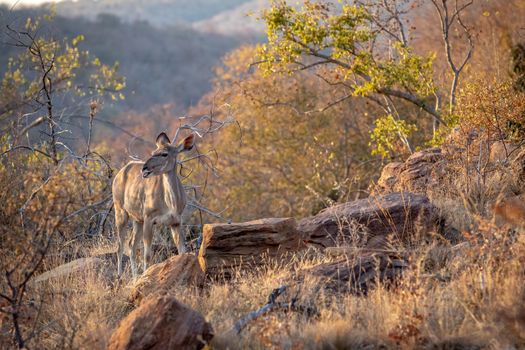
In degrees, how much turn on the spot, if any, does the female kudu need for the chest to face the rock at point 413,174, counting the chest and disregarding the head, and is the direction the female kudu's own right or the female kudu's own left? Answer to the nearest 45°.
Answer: approximately 45° to the female kudu's own left

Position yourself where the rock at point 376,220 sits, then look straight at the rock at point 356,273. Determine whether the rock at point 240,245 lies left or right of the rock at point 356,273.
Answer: right

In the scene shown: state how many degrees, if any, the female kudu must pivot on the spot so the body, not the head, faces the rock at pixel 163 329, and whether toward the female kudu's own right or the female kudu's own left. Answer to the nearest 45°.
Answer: approximately 45° to the female kudu's own right

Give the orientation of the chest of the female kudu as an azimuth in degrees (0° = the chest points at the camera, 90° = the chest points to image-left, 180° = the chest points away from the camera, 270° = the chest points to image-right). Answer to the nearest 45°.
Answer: approximately 315°

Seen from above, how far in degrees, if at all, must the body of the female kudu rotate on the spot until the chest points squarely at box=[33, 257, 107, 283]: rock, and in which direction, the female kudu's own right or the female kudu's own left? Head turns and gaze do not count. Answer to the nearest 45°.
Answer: approximately 135° to the female kudu's own right

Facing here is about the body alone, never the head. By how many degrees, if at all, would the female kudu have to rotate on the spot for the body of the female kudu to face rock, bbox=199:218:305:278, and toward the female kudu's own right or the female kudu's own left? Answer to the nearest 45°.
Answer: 0° — it already faces it
